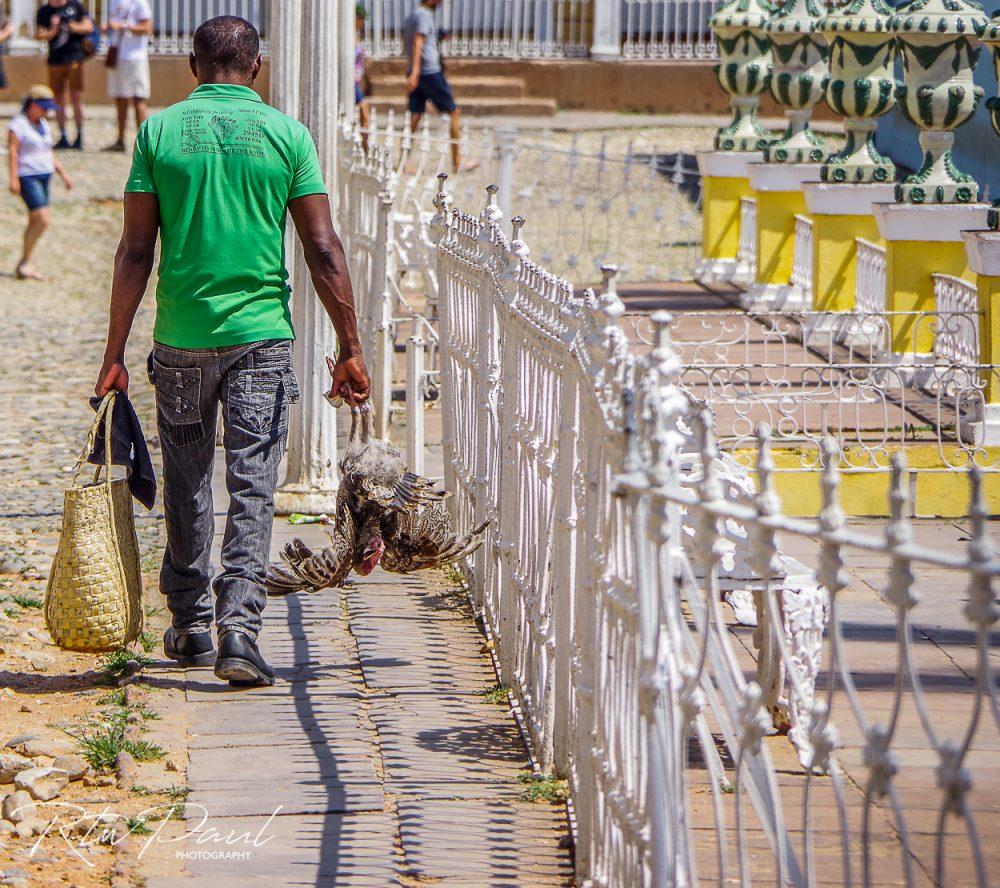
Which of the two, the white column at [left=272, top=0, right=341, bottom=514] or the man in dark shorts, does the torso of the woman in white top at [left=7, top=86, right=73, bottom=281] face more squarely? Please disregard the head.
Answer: the white column

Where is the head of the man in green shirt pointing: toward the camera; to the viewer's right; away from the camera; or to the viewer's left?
away from the camera

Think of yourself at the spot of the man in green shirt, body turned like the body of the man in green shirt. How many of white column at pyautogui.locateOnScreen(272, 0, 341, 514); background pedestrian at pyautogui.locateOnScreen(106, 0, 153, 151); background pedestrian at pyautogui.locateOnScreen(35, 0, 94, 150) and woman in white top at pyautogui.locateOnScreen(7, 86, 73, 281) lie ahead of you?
4

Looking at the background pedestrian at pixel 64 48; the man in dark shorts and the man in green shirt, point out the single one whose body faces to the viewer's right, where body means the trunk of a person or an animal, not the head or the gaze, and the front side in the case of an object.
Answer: the man in dark shorts

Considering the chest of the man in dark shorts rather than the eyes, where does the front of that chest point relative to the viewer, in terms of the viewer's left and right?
facing to the right of the viewer

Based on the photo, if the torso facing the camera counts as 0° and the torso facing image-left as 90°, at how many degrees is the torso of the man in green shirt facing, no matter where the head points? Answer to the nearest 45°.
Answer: approximately 180°

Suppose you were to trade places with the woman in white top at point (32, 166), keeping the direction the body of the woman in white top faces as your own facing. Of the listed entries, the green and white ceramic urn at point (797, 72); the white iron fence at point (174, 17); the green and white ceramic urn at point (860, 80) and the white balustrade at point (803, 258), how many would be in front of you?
3

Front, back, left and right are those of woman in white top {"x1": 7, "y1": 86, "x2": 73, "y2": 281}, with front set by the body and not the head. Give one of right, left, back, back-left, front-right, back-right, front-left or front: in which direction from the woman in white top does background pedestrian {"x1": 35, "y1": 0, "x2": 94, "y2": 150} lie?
back-left

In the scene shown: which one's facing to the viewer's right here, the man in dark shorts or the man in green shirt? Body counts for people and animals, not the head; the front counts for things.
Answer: the man in dark shorts

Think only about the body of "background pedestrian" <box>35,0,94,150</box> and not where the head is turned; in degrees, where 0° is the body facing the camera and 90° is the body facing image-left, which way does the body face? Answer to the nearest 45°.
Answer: approximately 0°

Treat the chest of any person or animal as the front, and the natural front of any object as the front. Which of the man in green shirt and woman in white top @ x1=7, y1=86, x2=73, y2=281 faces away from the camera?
the man in green shirt
